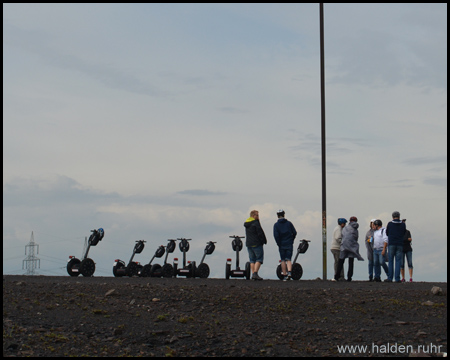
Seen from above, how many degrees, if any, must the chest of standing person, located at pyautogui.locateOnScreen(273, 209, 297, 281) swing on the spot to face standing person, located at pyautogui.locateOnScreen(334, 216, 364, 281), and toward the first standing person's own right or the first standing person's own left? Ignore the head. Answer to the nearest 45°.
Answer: approximately 45° to the first standing person's own right

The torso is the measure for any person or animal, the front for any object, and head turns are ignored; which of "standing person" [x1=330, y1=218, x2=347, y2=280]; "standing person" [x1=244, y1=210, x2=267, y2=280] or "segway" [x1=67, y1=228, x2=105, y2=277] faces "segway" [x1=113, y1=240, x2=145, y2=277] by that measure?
"segway" [x1=67, y1=228, x2=105, y2=277]

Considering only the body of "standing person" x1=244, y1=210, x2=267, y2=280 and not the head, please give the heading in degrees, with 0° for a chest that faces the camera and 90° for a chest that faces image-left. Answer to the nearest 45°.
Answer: approximately 225°

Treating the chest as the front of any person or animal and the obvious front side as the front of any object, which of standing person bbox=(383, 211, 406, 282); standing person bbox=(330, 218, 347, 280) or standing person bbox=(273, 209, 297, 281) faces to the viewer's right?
standing person bbox=(330, 218, 347, 280)

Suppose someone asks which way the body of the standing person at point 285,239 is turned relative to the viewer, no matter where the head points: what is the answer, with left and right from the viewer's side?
facing away from the viewer

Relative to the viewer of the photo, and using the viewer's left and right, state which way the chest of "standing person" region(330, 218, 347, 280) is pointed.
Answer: facing to the right of the viewer

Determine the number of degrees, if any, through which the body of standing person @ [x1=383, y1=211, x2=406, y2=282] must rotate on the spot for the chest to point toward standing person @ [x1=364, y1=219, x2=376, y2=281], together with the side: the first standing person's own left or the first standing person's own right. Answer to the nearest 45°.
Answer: approximately 45° to the first standing person's own left

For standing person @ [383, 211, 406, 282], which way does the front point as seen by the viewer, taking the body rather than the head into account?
away from the camera

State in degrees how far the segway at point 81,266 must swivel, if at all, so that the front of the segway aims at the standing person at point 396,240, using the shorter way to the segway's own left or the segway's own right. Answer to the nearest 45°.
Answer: approximately 45° to the segway's own right

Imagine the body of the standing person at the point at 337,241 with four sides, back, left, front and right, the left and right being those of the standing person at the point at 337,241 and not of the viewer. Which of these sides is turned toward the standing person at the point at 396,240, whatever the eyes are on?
front

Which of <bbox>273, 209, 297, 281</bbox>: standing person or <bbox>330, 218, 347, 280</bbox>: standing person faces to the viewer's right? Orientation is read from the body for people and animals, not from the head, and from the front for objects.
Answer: <bbox>330, 218, 347, 280</bbox>: standing person

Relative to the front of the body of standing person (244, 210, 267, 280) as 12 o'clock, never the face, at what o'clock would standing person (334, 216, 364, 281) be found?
standing person (334, 216, 364, 281) is roughly at 1 o'clock from standing person (244, 210, 267, 280).

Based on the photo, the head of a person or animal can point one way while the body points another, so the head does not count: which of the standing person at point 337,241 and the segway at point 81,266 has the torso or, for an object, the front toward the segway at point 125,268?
the segway at point 81,266

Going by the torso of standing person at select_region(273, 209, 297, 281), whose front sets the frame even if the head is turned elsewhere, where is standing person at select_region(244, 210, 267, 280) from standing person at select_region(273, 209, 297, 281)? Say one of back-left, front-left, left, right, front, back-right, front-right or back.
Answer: left
